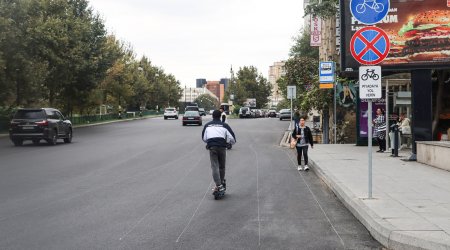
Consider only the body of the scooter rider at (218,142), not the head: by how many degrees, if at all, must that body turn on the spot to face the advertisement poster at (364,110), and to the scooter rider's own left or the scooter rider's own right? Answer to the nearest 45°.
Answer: approximately 45° to the scooter rider's own right

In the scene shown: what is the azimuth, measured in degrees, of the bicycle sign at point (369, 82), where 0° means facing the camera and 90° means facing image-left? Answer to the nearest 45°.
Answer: approximately 0°

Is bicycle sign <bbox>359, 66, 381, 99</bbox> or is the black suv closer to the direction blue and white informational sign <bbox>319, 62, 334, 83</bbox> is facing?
the bicycle sign

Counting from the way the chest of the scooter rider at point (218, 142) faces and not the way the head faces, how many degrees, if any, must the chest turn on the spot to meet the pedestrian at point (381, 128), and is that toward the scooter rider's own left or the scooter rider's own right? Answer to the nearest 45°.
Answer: approximately 45° to the scooter rider's own right

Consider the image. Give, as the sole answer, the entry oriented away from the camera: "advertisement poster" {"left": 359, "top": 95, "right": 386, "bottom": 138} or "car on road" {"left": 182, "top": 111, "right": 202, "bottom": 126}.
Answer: the car on road

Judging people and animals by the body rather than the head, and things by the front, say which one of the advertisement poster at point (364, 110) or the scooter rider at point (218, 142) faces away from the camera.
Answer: the scooter rider

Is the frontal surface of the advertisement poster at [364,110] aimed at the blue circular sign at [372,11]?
yes

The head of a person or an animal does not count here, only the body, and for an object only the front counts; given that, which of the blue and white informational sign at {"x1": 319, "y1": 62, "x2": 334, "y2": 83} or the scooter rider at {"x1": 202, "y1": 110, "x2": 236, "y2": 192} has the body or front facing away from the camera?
the scooter rider

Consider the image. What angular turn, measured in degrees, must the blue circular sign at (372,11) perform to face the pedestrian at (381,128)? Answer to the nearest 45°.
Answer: approximately 180°

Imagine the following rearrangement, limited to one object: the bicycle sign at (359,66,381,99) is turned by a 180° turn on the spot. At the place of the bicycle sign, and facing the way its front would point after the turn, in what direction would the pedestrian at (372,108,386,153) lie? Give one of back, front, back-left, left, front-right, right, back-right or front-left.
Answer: front

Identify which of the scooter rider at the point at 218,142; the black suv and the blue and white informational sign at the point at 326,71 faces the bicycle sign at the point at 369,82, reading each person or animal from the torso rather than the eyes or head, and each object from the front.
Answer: the blue and white informational sign
